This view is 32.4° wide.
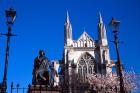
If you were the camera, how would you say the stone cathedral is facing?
facing the viewer

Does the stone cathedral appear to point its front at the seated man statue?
yes
